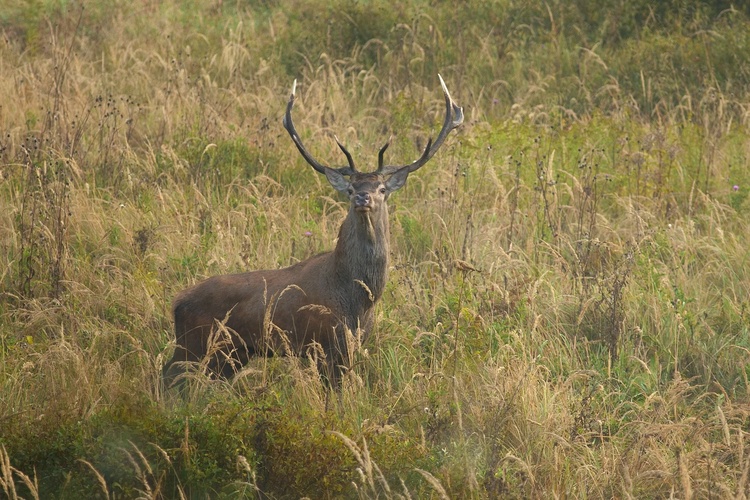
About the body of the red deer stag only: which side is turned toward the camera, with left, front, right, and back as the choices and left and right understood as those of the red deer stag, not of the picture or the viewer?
right
